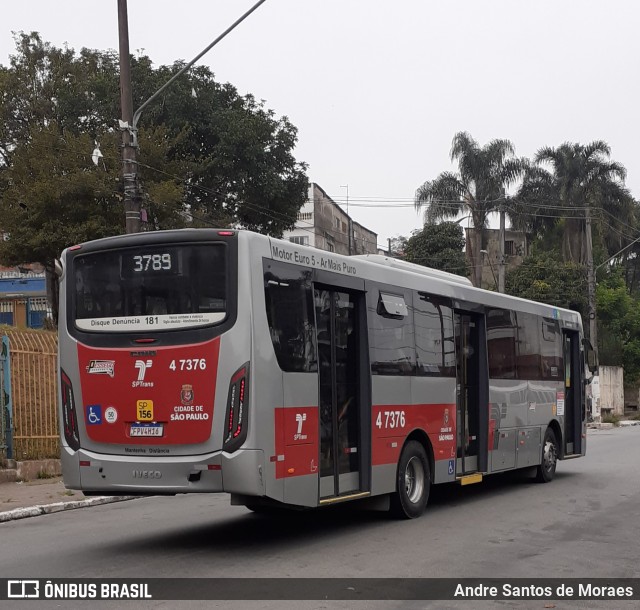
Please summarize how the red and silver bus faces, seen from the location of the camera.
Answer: facing away from the viewer and to the right of the viewer

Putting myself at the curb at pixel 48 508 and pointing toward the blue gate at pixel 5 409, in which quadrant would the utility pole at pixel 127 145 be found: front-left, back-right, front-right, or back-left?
front-right

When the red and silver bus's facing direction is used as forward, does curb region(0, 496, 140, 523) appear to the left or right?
on its left

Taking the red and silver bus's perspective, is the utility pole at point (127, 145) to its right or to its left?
on its left

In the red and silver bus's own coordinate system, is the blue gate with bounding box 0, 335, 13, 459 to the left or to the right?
on its left

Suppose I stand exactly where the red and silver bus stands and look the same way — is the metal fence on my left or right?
on my left

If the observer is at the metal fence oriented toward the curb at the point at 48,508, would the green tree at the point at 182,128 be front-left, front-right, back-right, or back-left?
back-left

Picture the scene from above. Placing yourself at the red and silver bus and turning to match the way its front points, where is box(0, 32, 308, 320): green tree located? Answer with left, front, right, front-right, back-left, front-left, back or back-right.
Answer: front-left
